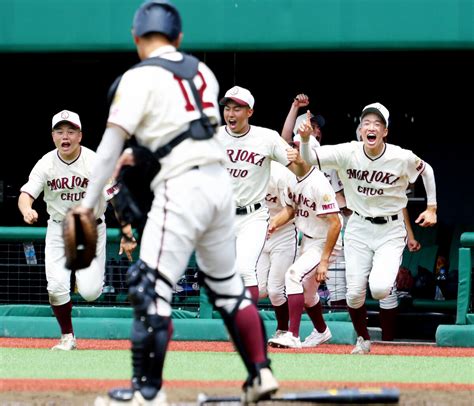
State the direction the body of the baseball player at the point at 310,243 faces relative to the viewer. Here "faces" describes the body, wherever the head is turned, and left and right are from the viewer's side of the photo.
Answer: facing the viewer and to the left of the viewer

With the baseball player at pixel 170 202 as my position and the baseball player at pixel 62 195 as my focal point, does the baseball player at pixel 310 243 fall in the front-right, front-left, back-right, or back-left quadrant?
front-right

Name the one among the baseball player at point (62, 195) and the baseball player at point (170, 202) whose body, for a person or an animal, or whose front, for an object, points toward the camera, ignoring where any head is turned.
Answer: the baseball player at point (62, 195)

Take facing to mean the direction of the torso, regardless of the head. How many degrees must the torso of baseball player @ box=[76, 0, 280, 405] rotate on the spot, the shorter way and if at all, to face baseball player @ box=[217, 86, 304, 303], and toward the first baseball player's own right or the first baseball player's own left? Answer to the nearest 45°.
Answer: approximately 45° to the first baseball player's own right

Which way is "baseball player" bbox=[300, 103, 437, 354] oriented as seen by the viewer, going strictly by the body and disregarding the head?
toward the camera

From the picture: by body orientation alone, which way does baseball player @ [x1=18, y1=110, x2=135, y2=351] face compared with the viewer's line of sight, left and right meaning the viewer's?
facing the viewer

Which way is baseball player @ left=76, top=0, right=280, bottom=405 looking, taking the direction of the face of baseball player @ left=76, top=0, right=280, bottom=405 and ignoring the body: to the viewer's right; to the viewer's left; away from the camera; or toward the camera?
away from the camera

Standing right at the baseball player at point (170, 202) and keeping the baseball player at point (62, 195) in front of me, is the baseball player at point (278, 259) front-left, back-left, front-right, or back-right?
front-right

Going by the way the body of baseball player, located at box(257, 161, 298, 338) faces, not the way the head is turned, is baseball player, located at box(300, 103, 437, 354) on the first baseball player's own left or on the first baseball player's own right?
on the first baseball player's own left

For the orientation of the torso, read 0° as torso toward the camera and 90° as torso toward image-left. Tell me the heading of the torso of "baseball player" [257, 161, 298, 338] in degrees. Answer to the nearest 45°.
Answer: approximately 45°

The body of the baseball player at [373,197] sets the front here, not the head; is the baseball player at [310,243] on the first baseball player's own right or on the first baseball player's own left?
on the first baseball player's own right

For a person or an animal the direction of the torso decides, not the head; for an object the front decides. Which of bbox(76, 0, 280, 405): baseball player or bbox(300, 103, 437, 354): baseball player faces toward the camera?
bbox(300, 103, 437, 354): baseball player

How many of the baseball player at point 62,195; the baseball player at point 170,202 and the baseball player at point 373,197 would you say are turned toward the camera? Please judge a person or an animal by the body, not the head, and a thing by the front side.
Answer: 2
